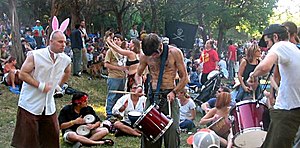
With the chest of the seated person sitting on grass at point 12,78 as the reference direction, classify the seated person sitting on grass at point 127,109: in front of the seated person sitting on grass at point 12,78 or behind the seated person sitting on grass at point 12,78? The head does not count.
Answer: in front

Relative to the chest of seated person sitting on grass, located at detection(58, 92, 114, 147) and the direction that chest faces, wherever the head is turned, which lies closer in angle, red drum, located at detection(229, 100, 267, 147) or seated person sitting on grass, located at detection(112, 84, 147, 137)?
the red drum

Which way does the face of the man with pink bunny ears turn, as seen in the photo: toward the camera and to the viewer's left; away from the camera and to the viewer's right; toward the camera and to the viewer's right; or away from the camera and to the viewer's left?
toward the camera and to the viewer's right

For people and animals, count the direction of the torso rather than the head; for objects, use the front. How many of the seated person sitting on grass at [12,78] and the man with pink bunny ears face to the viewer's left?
0

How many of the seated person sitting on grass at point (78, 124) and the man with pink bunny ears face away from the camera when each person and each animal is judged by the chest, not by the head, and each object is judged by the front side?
0

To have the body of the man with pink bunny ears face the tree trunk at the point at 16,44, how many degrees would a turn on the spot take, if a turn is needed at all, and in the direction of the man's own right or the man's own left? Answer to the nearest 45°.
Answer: approximately 135° to the man's own left

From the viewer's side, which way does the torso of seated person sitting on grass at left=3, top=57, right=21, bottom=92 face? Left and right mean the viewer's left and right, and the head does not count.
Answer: facing the viewer and to the right of the viewer
